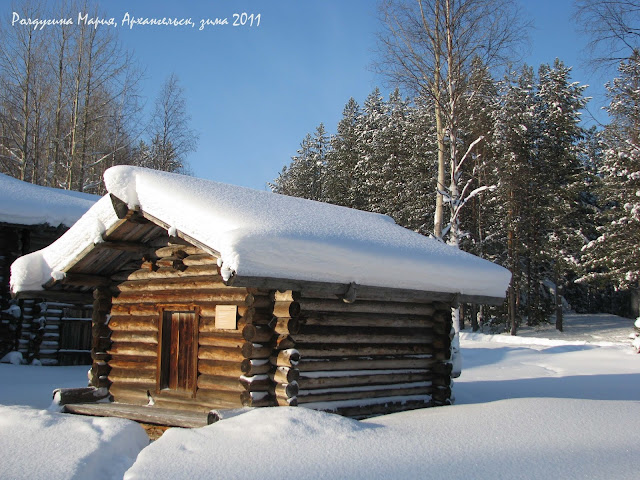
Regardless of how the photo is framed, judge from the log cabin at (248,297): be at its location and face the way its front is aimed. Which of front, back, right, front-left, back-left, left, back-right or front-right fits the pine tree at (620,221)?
back

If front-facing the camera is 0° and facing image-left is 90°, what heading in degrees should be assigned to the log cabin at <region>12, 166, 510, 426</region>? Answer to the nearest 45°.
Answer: approximately 45°

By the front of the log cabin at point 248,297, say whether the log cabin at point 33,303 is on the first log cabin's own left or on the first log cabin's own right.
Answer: on the first log cabin's own right
